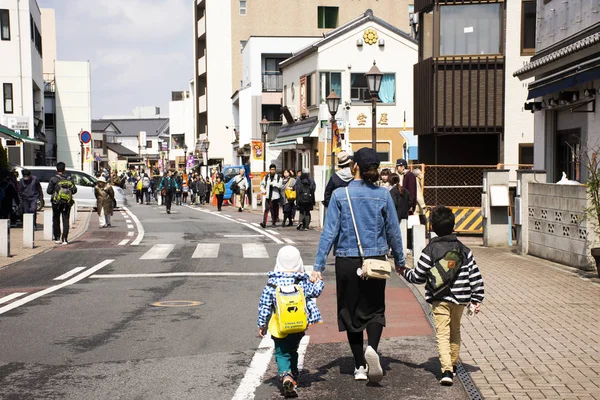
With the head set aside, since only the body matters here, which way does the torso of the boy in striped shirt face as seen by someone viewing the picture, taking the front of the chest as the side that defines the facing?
away from the camera

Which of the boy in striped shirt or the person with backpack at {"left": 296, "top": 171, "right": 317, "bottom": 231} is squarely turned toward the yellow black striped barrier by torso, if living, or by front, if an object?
the boy in striped shirt

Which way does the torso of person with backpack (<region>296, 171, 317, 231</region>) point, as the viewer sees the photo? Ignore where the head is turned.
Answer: away from the camera

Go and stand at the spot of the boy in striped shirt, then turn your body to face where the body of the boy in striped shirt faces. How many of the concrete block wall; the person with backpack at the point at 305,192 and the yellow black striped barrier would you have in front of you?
3

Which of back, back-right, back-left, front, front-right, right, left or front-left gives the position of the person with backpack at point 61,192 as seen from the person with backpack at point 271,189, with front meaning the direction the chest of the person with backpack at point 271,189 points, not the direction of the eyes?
front-right

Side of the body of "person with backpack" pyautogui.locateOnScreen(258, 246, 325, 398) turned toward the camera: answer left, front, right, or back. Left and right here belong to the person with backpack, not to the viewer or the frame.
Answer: back

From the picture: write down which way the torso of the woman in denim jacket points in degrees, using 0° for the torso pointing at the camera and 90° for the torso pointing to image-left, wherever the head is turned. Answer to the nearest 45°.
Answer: approximately 180°

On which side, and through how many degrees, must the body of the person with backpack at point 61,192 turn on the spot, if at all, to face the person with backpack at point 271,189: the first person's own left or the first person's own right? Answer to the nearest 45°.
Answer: approximately 45° to the first person's own right

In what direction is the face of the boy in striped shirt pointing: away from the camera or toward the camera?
away from the camera

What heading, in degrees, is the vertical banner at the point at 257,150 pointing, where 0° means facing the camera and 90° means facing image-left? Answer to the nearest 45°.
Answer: approximately 0°
